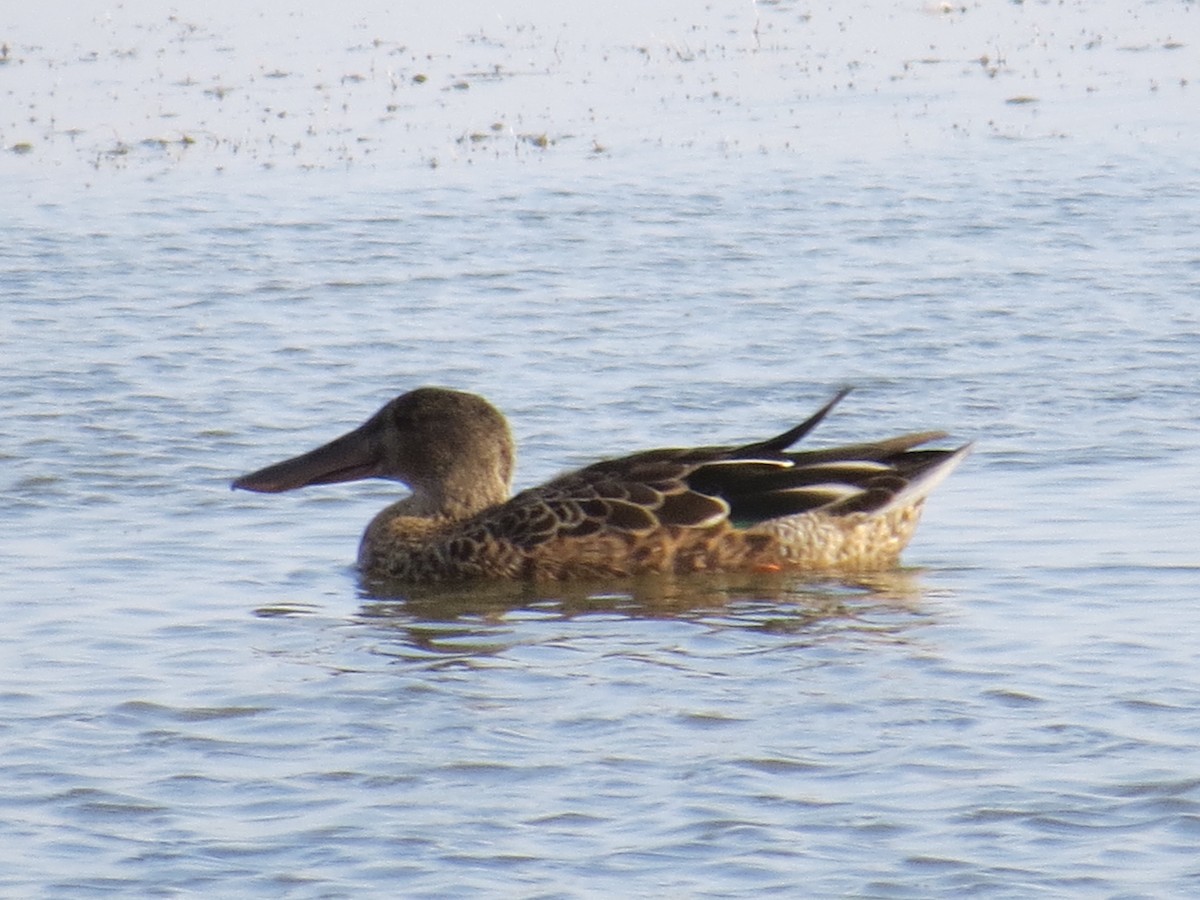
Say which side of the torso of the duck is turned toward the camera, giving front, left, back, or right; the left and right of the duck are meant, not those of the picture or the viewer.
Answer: left
